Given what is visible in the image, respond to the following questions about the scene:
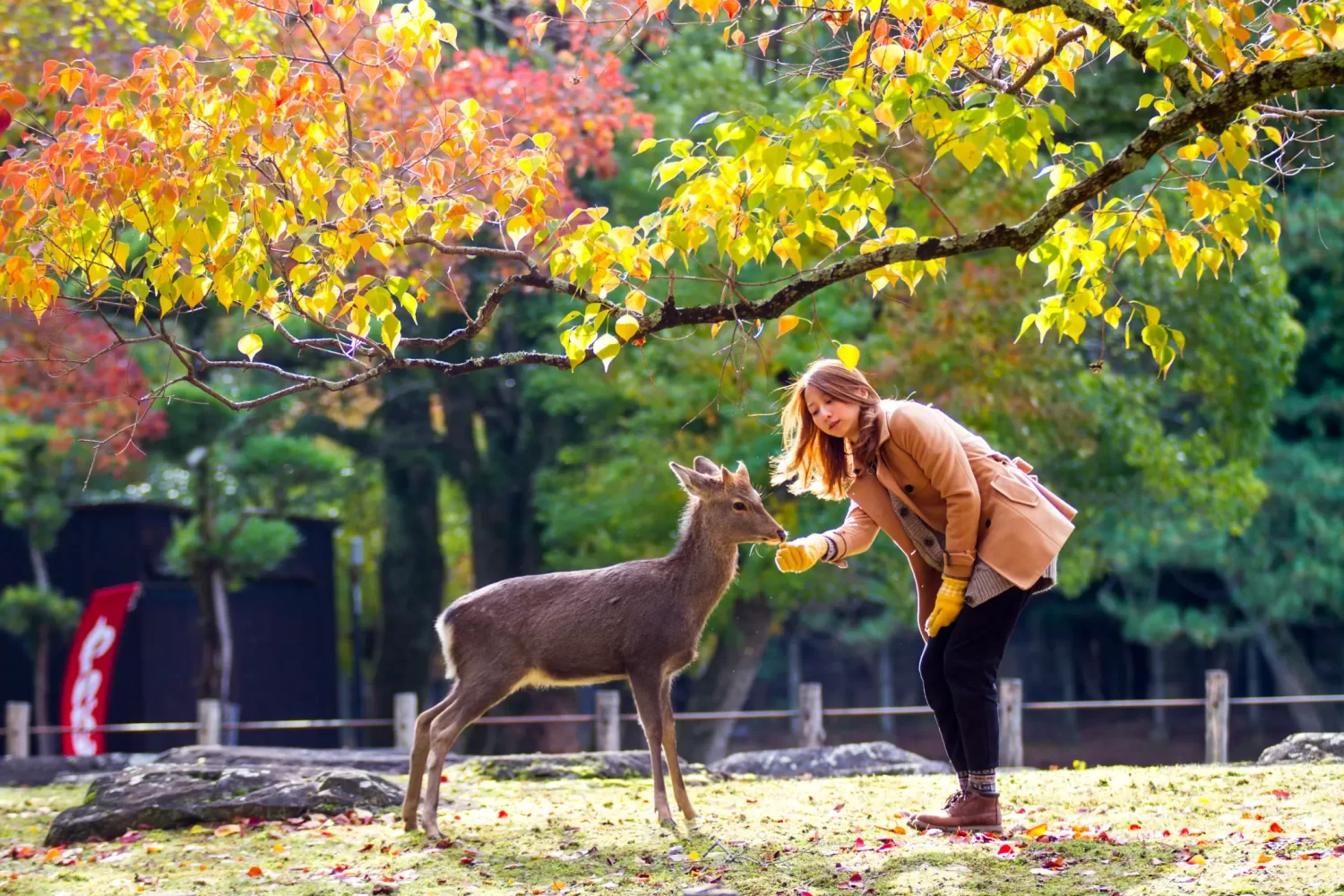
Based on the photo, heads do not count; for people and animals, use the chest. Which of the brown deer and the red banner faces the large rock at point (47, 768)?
the red banner

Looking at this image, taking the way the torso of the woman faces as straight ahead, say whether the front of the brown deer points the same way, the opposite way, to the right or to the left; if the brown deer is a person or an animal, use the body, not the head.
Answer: the opposite way

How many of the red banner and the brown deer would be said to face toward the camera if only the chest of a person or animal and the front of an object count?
1

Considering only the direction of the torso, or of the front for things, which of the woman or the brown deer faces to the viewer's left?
the woman

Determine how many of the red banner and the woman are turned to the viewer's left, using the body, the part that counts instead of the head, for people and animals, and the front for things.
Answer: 1

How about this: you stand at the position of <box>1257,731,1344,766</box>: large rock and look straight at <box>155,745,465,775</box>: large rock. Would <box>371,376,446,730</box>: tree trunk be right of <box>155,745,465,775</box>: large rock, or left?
right

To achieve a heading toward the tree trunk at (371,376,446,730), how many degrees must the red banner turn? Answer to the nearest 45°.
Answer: approximately 135° to its left

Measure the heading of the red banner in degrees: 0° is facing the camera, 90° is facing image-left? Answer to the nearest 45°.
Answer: approximately 0°

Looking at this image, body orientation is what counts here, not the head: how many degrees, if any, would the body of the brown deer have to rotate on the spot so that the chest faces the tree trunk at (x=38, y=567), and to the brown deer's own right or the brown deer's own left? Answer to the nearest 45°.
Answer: approximately 135° to the brown deer's own left

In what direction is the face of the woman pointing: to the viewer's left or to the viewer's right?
to the viewer's left

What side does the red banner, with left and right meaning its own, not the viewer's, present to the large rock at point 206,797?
front

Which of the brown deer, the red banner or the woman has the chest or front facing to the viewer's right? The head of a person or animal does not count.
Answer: the brown deer

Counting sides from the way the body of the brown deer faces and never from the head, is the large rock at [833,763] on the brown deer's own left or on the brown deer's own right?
on the brown deer's own left

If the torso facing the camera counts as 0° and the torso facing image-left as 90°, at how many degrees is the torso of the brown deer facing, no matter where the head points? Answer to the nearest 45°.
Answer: approximately 270°

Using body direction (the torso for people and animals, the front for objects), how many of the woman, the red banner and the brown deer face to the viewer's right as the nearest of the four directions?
1

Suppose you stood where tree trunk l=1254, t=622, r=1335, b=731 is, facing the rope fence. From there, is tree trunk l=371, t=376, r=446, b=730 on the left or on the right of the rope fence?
right
